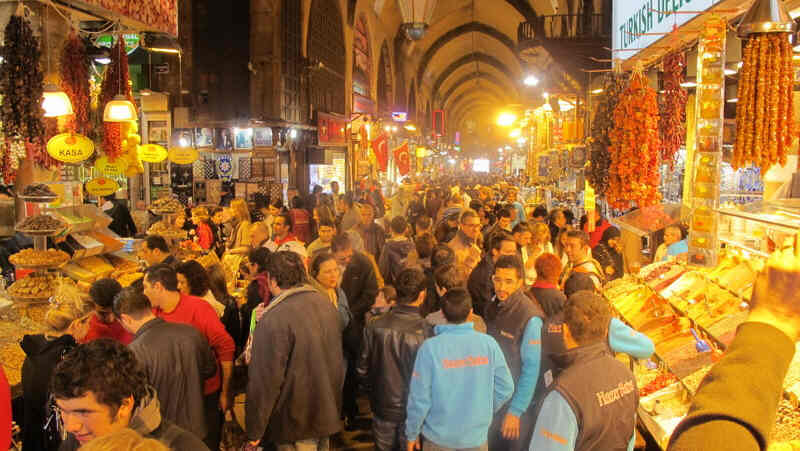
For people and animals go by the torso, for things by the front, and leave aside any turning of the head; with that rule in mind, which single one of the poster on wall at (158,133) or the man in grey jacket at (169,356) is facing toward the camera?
the poster on wall

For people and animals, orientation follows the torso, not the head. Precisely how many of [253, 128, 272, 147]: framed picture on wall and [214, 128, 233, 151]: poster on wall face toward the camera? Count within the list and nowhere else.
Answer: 2

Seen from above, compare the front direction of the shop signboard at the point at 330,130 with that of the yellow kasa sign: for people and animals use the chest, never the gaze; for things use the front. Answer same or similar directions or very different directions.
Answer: same or similar directions

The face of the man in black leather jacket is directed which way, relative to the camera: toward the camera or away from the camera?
away from the camera

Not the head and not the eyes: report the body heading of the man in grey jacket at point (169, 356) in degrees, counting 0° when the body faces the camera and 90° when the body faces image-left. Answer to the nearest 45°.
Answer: approximately 135°

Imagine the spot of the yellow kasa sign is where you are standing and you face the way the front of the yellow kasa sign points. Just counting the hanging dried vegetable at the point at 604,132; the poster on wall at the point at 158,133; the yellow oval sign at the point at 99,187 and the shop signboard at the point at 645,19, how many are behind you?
2

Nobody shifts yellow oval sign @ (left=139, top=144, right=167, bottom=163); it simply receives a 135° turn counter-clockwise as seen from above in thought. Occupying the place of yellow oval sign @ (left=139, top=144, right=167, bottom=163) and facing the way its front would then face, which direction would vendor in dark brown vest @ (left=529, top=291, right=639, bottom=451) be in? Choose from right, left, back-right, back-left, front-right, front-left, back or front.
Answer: back-right

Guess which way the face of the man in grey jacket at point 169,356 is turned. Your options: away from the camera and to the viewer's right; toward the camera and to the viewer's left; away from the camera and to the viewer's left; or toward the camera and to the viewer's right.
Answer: away from the camera and to the viewer's left

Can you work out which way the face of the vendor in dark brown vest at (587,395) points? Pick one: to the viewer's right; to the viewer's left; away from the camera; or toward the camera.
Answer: away from the camera

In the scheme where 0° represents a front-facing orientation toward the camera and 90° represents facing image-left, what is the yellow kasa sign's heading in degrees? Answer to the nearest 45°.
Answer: approximately 0°

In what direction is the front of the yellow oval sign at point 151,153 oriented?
toward the camera

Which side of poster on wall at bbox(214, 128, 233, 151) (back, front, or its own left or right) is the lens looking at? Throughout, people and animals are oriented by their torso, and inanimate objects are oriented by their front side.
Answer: front

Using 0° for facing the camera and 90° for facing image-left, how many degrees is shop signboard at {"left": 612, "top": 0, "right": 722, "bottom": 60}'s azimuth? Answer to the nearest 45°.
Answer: approximately 45°

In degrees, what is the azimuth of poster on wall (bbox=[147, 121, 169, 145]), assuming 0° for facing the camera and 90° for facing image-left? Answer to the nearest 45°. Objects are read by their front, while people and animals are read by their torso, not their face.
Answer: approximately 0°

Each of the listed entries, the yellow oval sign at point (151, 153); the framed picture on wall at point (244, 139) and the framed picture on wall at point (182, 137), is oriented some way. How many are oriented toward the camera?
3

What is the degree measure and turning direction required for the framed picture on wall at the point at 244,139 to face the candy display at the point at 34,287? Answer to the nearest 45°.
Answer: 0° — it already faces it
